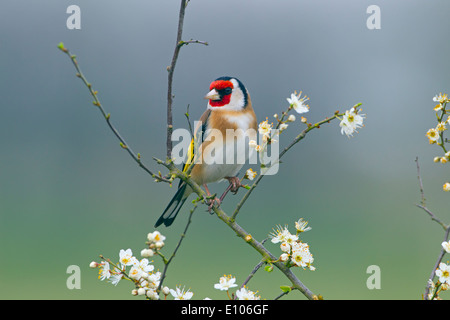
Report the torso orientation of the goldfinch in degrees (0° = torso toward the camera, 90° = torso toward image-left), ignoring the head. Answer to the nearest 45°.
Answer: approximately 315°

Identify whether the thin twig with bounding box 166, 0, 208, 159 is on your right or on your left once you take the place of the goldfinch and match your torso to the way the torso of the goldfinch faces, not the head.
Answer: on your right
